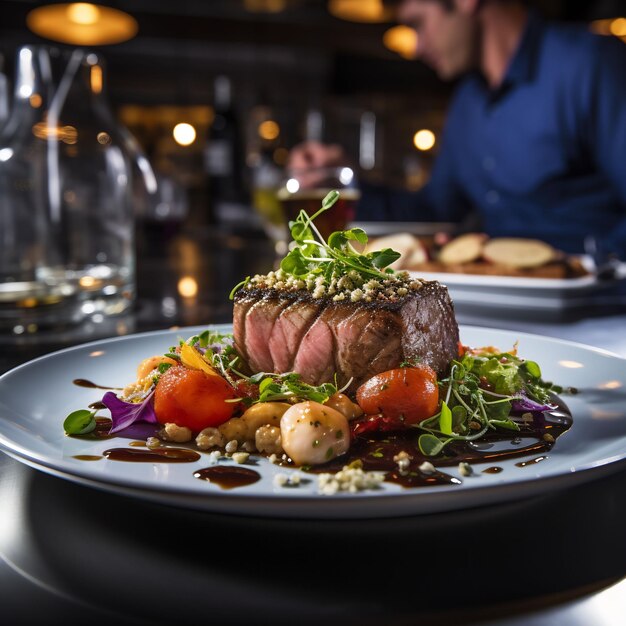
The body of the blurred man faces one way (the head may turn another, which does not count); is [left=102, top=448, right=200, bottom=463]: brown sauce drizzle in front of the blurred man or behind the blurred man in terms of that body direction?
in front

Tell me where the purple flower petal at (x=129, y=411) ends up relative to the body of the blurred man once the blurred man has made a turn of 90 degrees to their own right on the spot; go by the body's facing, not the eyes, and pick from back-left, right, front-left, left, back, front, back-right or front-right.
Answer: back-left

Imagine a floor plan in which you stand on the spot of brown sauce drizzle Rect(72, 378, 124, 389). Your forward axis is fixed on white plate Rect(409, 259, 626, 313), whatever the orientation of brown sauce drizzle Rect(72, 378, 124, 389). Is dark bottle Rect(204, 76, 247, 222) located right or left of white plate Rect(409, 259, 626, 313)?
left

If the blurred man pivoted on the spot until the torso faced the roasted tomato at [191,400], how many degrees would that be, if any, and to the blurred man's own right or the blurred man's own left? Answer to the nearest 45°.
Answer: approximately 45° to the blurred man's own left

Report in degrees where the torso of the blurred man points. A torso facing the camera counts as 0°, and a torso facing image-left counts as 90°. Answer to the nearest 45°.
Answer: approximately 45°

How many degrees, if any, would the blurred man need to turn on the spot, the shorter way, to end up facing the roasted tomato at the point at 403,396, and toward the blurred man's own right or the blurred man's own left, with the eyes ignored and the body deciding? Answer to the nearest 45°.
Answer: approximately 45° to the blurred man's own left

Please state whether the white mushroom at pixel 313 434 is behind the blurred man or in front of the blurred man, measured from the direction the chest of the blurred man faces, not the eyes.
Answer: in front

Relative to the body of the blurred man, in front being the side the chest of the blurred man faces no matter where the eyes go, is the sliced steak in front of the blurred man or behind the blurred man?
in front

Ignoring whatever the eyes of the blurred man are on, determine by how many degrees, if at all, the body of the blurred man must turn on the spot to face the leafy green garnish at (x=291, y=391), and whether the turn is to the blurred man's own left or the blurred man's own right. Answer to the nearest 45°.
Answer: approximately 45° to the blurred man's own left

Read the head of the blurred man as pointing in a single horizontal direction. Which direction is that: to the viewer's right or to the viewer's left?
to the viewer's left
